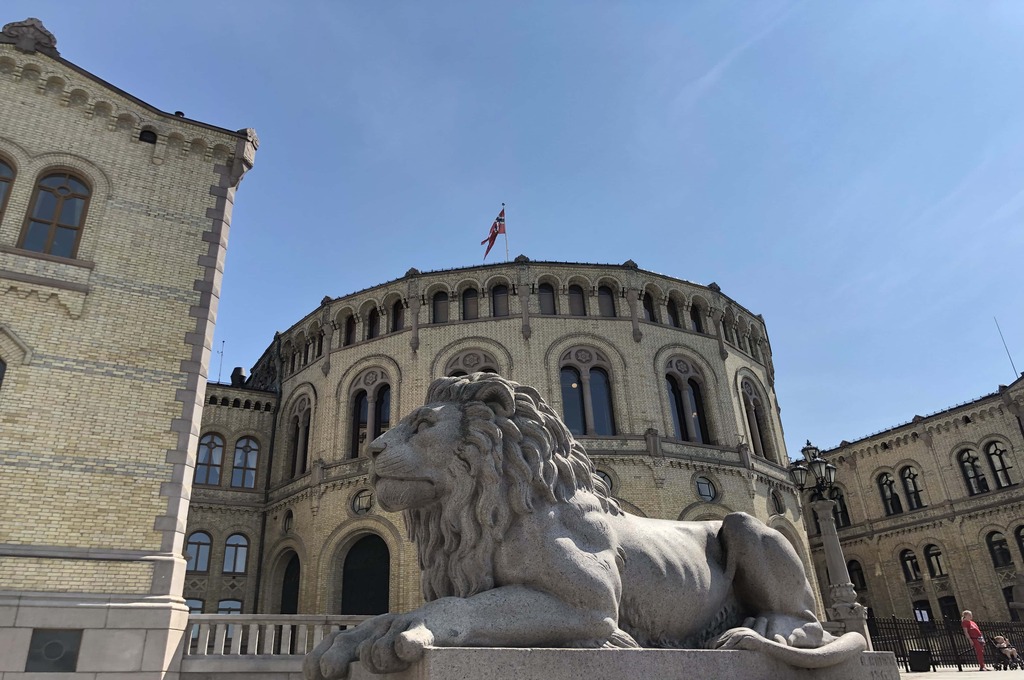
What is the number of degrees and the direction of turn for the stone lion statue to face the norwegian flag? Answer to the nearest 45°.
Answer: approximately 90° to its right

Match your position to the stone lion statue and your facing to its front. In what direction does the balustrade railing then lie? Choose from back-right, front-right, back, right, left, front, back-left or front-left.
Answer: front-right

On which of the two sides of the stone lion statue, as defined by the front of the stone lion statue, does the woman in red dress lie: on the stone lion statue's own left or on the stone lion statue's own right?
on the stone lion statue's own right

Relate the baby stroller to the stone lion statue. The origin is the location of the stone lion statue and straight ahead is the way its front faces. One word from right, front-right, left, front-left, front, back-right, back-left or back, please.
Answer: back-right

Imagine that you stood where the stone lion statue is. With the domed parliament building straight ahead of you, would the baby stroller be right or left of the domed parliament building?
right

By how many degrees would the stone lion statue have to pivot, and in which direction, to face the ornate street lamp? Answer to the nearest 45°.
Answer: approximately 135° to its right

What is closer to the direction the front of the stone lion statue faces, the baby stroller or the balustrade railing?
the balustrade railing

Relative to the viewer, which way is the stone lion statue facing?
to the viewer's left

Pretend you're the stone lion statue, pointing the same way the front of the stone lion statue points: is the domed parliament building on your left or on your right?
on your right

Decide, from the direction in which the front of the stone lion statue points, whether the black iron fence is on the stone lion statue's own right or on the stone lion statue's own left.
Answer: on the stone lion statue's own right

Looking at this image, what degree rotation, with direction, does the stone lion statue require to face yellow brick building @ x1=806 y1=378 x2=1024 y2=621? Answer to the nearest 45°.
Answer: approximately 135° to its right
